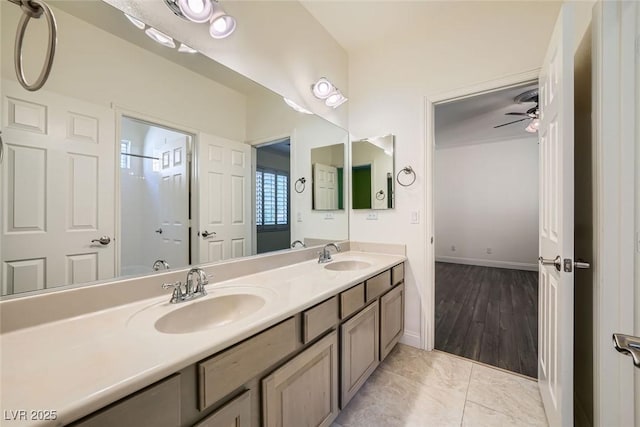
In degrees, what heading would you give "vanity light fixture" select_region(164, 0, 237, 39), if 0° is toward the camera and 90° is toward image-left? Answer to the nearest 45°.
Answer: approximately 315°
